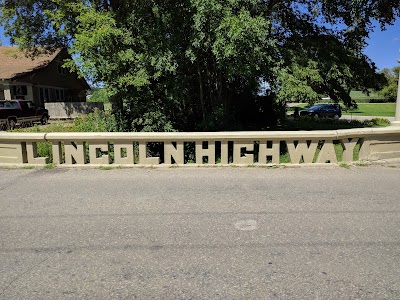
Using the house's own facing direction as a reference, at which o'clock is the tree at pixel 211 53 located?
The tree is roughly at 10 o'clock from the house.

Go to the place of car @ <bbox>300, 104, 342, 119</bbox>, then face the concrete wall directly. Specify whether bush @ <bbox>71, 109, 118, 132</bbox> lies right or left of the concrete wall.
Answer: left

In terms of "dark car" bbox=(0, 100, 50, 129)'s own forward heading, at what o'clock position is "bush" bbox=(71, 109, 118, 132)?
The bush is roughly at 4 o'clock from the dark car.

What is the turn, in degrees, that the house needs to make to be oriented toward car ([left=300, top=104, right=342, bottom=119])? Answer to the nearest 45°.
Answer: approximately 135° to its left

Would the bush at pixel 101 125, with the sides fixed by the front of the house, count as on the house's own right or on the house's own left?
on the house's own left
